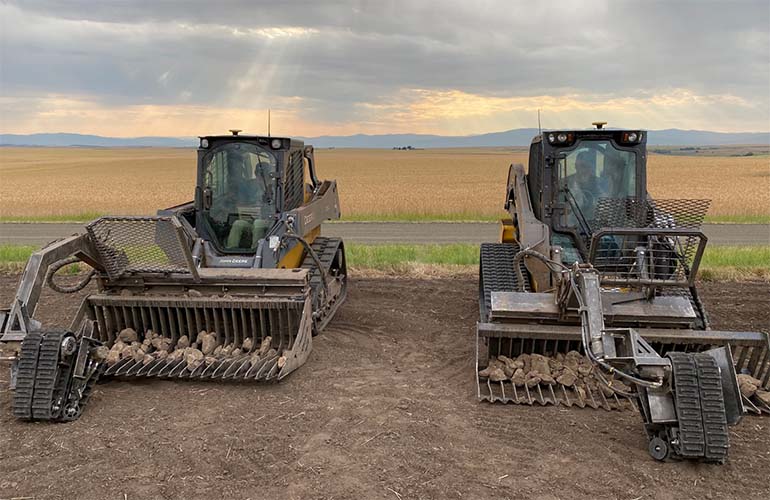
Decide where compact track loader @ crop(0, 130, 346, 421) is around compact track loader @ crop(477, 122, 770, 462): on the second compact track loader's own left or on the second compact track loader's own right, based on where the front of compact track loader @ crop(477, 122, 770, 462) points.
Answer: on the second compact track loader's own right

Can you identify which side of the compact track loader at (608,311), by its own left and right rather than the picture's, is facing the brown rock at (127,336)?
right

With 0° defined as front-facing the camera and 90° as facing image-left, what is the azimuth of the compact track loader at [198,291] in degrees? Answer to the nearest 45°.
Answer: approximately 45°
